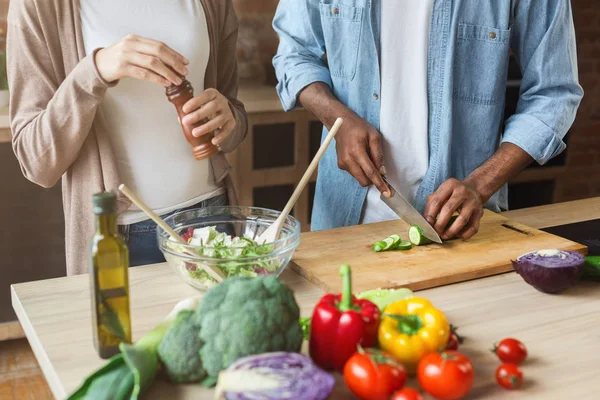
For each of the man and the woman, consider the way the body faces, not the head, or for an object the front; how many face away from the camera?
0

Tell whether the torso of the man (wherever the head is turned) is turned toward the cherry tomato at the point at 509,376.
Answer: yes

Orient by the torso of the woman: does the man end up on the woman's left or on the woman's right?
on the woman's left

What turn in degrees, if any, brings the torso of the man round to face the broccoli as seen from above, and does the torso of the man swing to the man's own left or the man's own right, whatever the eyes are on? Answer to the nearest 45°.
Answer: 0° — they already face it

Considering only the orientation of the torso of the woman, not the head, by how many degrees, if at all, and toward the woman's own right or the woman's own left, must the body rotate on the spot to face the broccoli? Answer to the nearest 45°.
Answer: approximately 45° to the woman's own right

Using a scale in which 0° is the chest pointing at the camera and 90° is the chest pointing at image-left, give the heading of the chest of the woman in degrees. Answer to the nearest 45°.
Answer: approximately 315°

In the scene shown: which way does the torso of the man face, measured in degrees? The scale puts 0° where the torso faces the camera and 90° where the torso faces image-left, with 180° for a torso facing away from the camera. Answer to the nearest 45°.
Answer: approximately 0°

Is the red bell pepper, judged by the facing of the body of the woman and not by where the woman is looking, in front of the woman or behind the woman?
in front

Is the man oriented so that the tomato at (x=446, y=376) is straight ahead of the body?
yes

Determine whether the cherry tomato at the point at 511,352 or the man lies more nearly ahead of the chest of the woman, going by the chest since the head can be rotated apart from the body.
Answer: the cherry tomato

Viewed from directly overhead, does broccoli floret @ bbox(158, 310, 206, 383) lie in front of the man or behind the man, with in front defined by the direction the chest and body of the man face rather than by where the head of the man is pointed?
in front
